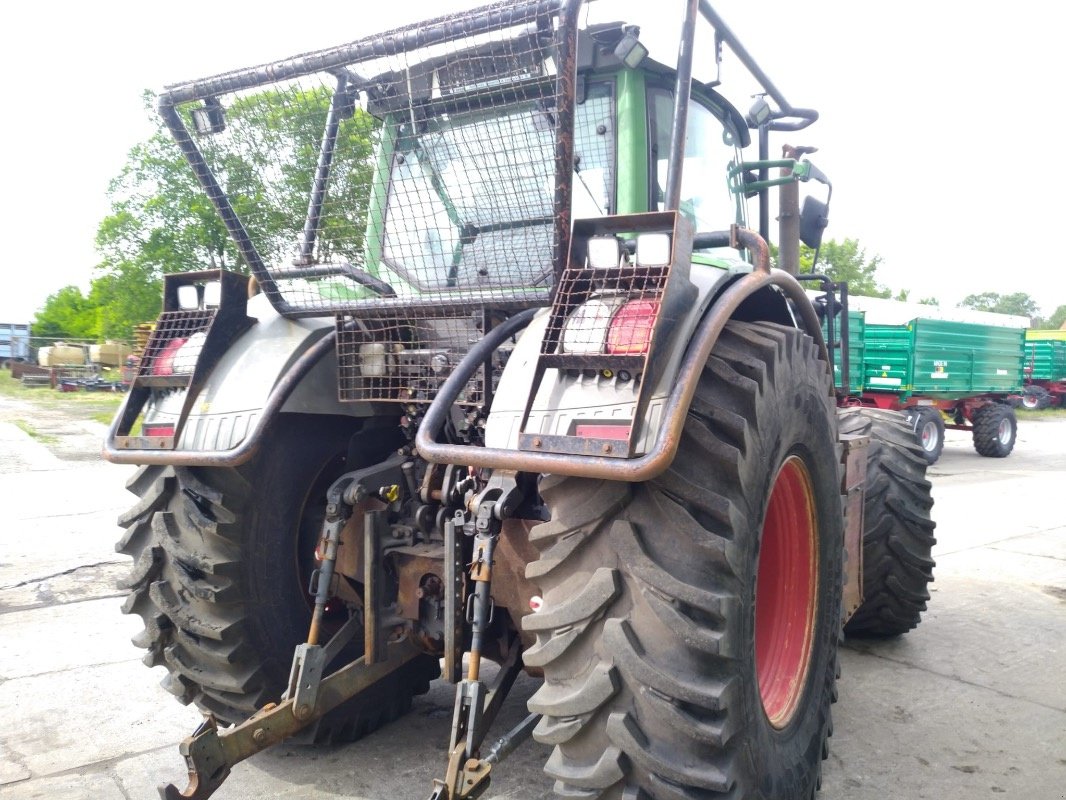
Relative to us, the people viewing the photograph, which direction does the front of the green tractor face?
facing away from the viewer and to the right of the viewer

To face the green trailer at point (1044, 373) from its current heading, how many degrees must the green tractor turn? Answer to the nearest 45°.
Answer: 0° — it already faces it

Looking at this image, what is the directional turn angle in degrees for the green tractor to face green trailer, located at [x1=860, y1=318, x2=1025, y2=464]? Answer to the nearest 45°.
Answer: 0° — it already faces it
